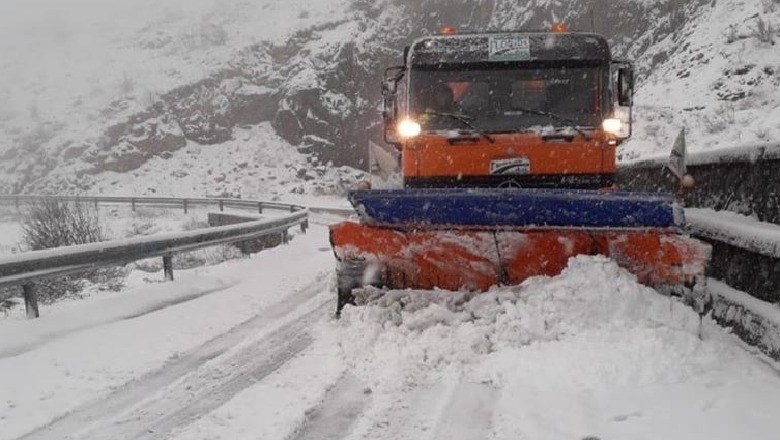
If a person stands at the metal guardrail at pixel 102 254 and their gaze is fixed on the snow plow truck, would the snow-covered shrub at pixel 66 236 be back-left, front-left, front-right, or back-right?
back-left

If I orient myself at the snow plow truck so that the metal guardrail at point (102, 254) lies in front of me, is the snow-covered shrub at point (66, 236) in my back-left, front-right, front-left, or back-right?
front-right

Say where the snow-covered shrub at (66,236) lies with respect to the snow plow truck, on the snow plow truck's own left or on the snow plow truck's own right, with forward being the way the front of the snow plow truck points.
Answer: on the snow plow truck's own right

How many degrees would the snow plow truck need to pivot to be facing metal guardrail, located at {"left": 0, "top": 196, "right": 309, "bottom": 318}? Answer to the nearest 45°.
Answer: approximately 90° to its right

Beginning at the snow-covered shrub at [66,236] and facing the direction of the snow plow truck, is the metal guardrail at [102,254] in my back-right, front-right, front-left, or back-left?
front-right

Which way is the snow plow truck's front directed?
toward the camera
